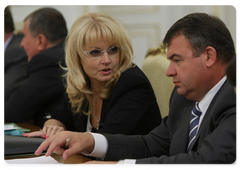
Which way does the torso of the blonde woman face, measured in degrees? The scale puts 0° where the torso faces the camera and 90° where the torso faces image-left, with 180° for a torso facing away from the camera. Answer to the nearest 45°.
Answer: approximately 45°

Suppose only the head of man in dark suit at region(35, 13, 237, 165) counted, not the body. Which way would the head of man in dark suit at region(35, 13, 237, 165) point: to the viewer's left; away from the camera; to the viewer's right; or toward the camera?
to the viewer's left

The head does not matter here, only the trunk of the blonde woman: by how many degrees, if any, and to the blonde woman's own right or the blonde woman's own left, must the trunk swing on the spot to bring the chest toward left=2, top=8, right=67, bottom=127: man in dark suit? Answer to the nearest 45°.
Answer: approximately 90° to the blonde woman's own right
